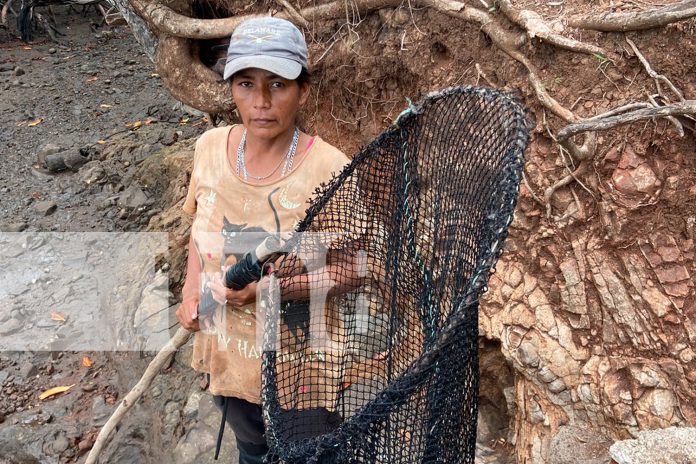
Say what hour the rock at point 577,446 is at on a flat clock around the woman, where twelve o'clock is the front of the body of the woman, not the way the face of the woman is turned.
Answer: The rock is roughly at 8 o'clock from the woman.

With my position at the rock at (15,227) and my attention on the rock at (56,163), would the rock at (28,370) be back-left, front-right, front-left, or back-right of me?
back-right

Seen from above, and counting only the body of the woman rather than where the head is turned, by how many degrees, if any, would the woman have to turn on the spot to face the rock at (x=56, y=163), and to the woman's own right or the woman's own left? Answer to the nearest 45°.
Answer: approximately 135° to the woman's own right

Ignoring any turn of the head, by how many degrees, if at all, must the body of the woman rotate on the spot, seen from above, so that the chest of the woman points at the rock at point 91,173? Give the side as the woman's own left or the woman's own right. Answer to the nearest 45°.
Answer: approximately 180°

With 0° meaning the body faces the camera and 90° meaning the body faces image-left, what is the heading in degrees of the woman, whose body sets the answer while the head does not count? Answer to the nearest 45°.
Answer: approximately 0°

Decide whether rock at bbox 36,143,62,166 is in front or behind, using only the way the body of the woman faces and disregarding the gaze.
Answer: behind

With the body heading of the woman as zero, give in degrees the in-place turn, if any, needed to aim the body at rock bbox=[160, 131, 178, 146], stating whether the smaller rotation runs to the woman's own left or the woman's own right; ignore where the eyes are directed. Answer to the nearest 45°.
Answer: approximately 180°

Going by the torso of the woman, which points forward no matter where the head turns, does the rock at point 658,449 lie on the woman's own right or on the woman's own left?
on the woman's own left
